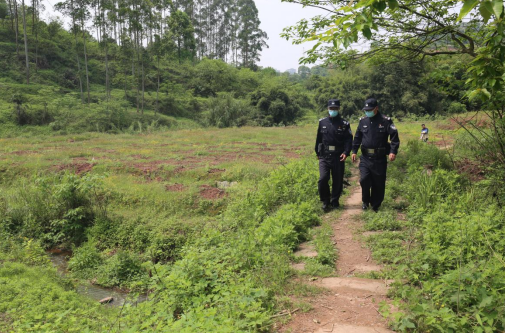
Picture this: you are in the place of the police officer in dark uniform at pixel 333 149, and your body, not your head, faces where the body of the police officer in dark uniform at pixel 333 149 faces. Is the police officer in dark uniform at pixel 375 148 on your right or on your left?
on your left

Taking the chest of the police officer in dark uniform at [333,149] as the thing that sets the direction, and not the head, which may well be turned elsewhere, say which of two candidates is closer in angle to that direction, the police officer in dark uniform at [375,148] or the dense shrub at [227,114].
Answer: the police officer in dark uniform

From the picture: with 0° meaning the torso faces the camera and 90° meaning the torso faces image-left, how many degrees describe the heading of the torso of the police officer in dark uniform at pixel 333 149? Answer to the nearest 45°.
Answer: approximately 0°

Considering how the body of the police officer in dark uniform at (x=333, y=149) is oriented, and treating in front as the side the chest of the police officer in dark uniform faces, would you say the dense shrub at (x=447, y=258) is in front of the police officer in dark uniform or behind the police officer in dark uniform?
in front

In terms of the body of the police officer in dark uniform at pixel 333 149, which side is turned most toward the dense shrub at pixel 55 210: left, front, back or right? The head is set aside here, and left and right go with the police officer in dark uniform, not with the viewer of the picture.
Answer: right
